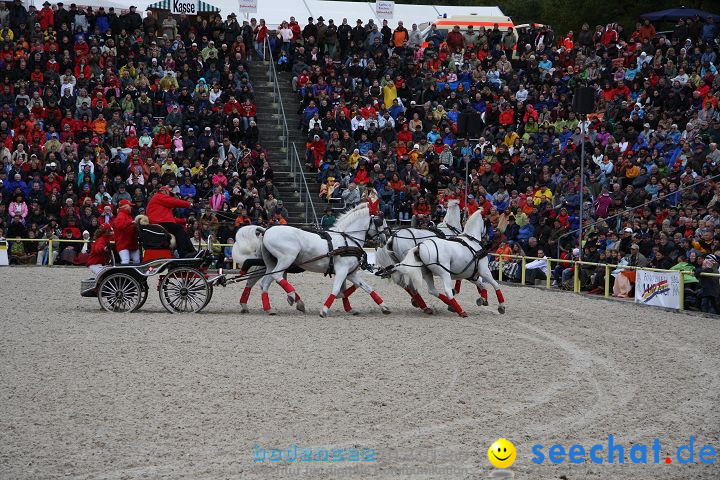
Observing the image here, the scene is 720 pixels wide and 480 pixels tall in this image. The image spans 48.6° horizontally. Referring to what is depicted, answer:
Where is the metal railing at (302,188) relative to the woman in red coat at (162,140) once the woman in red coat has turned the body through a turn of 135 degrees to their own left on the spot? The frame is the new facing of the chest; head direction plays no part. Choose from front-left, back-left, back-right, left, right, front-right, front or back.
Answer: front-right

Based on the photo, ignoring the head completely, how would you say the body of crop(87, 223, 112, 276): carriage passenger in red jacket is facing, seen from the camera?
to the viewer's right

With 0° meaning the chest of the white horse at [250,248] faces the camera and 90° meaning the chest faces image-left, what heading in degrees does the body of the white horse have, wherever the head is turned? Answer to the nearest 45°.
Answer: approximately 270°

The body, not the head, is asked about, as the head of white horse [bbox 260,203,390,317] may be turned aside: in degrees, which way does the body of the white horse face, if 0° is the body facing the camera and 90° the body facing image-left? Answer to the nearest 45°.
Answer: approximately 270°

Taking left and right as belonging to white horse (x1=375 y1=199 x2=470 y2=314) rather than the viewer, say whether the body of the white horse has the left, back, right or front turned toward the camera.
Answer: right

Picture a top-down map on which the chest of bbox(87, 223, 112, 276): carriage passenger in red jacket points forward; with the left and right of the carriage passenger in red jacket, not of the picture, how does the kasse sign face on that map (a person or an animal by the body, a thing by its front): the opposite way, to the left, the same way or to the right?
to the right

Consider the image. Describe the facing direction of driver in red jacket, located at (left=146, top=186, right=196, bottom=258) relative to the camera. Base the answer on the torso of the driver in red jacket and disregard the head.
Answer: to the viewer's right

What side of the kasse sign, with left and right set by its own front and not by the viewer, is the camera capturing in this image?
front

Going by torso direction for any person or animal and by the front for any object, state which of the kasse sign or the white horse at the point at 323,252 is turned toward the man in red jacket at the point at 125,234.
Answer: the kasse sign

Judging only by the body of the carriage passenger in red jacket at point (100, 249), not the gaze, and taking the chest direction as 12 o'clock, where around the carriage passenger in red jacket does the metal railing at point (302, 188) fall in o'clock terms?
The metal railing is roughly at 10 o'clock from the carriage passenger in red jacket.

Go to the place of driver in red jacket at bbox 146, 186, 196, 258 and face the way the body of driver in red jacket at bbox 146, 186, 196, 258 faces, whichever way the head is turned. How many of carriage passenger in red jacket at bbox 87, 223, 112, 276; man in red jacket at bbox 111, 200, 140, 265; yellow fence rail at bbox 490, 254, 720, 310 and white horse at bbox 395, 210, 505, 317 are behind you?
2

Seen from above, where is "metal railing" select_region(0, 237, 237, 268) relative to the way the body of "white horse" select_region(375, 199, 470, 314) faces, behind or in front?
behind

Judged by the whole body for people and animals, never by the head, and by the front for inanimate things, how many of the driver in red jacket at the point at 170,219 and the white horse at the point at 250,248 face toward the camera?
0

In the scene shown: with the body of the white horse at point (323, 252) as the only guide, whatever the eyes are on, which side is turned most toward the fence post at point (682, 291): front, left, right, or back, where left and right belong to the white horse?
front

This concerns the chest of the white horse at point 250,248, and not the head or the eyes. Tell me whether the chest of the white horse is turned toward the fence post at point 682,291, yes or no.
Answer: yes

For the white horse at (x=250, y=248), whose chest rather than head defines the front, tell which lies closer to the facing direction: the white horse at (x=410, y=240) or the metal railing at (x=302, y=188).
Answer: the white horse
